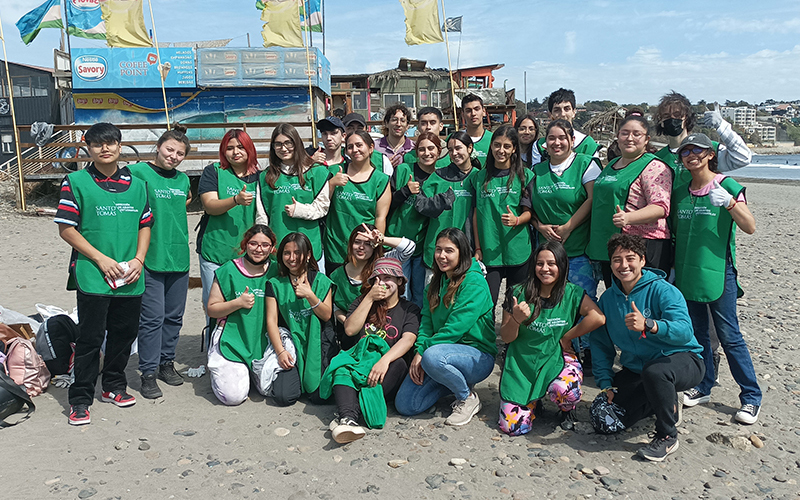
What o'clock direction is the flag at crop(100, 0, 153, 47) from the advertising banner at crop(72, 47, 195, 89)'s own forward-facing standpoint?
The flag is roughly at 12 o'clock from the advertising banner.

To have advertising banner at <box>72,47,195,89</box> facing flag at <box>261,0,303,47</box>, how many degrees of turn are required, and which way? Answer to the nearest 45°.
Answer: approximately 45° to its left

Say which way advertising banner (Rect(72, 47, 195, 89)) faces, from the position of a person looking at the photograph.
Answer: facing the viewer

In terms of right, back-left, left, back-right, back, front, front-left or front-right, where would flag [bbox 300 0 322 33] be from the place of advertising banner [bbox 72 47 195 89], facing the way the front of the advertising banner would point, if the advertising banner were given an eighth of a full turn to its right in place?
left

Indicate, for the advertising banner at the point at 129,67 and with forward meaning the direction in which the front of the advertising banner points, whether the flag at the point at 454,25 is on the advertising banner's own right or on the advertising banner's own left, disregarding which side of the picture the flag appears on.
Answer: on the advertising banner's own left

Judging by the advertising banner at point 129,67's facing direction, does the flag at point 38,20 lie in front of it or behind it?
in front

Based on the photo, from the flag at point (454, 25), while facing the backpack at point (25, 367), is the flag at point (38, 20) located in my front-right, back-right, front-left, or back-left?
front-right

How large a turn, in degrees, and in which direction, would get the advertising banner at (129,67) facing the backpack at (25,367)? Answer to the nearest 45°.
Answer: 0° — it already faces it
